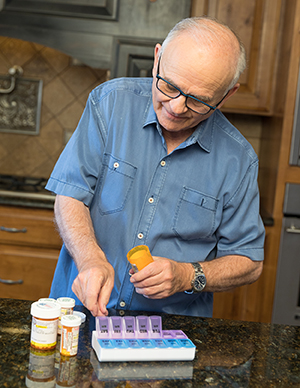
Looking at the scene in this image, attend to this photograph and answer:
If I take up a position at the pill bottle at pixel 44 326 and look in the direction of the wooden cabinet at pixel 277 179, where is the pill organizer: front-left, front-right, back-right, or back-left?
front-right

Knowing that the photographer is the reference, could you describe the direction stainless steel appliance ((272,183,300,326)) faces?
facing the viewer

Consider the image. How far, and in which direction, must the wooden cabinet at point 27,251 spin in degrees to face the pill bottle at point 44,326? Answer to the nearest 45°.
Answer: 0° — it already faces it

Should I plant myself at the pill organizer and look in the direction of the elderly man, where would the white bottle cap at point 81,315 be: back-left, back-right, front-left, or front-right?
front-left

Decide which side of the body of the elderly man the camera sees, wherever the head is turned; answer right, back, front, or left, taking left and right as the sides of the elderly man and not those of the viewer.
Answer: front

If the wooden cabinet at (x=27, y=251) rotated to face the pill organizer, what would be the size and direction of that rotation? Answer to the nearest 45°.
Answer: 0° — it already faces it

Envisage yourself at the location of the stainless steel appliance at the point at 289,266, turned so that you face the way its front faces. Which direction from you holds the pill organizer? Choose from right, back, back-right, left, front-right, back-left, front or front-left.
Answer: front

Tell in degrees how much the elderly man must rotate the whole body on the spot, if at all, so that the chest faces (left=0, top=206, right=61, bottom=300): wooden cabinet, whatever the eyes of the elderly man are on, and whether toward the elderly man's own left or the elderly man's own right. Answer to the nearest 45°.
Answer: approximately 135° to the elderly man's own right
